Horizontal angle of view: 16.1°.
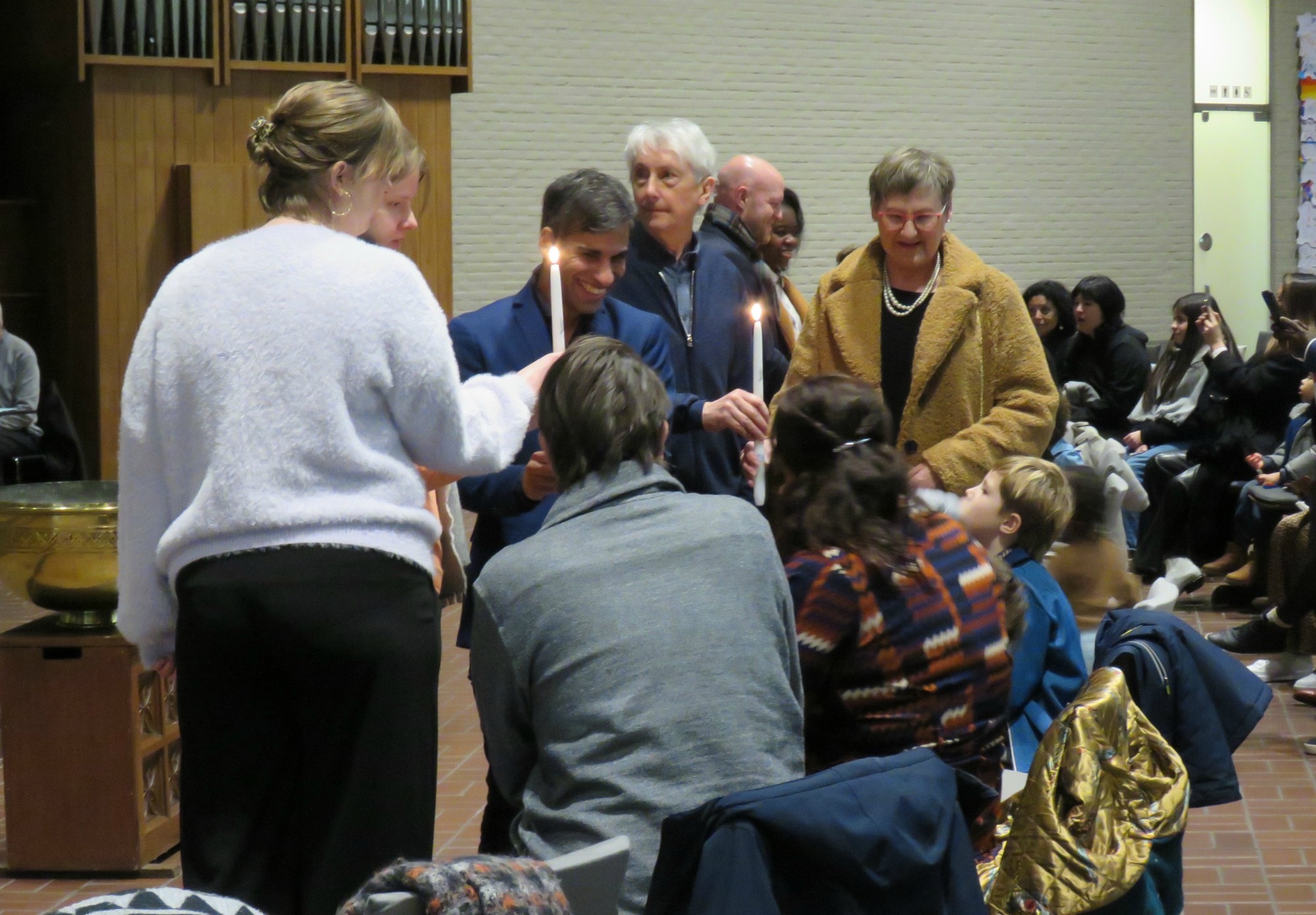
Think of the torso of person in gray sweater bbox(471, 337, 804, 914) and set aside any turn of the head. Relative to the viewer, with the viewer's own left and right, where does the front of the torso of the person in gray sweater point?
facing away from the viewer

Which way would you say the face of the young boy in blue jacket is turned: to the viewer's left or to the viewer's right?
to the viewer's left

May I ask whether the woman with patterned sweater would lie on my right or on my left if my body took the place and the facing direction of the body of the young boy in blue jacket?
on my left

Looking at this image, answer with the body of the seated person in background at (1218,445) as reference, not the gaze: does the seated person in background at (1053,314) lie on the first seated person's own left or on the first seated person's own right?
on the first seated person's own right

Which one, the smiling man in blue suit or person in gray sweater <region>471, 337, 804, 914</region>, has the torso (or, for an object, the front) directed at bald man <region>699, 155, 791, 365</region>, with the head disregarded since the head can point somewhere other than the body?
the person in gray sweater

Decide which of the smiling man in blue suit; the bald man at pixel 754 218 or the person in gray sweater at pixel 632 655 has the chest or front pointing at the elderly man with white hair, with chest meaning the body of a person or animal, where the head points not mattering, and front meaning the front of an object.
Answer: the person in gray sweater
